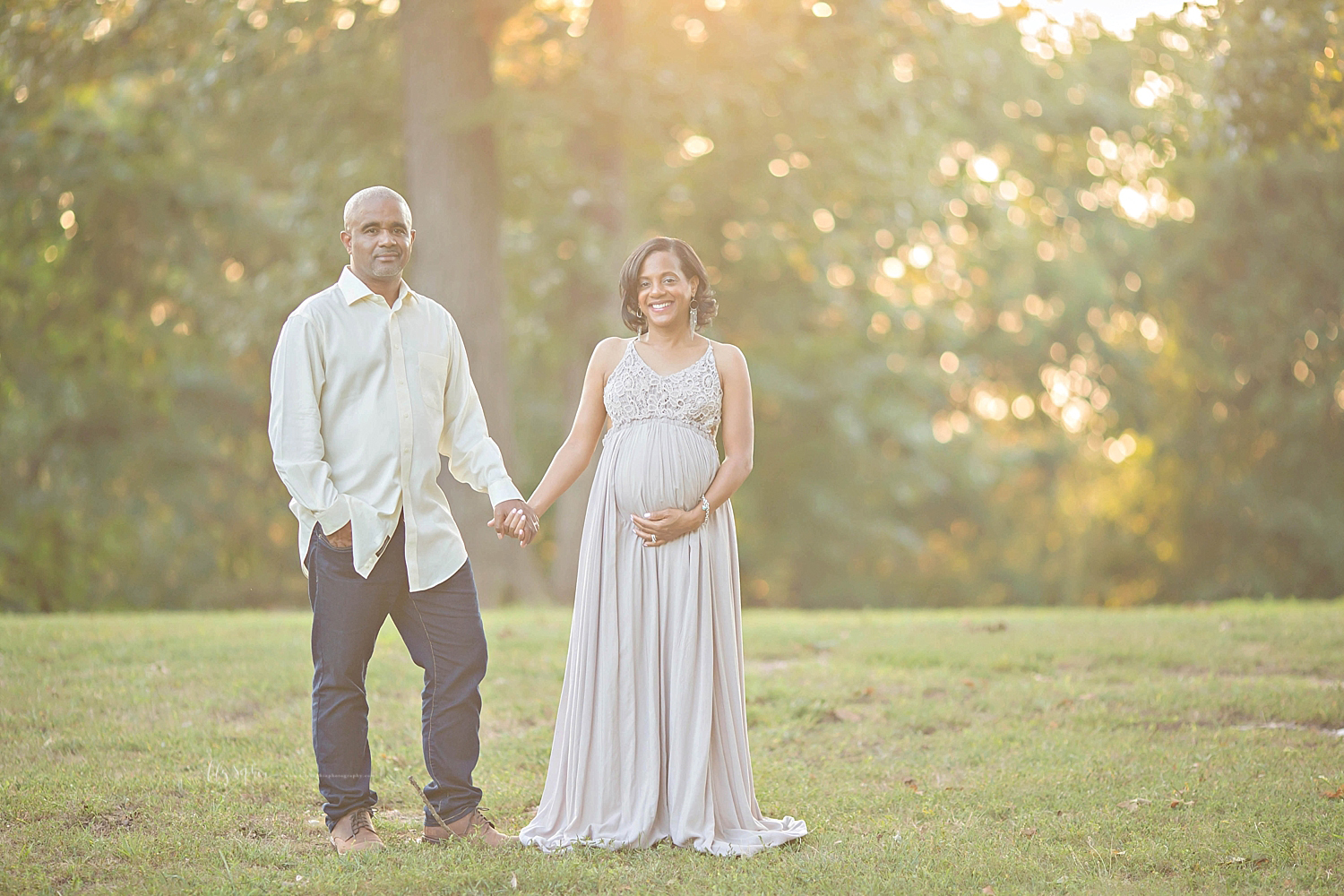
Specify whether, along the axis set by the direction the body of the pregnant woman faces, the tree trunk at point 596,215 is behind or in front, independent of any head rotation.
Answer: behind

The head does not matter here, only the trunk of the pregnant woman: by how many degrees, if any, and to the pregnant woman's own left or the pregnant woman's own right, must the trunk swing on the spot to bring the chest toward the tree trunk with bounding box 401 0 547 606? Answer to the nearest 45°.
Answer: approximately 180°

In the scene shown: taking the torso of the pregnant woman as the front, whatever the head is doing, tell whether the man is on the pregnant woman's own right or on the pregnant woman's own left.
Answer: on the pregnant woman's own right

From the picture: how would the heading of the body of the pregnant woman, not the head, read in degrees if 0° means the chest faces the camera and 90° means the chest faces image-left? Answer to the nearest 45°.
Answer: approximately 0°

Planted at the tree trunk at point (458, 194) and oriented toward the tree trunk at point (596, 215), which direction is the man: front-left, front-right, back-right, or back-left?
back-right

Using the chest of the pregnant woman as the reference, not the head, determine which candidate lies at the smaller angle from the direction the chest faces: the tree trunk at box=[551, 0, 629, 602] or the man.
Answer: the man
